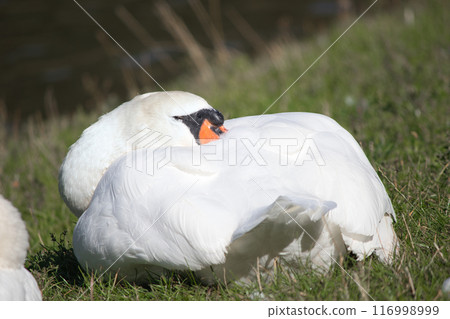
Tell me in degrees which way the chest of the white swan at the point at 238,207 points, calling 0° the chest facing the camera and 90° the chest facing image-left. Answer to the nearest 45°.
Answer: approximately 90°

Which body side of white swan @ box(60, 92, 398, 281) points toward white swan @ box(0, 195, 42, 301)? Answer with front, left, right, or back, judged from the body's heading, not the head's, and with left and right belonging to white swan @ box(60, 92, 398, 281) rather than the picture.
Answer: front
